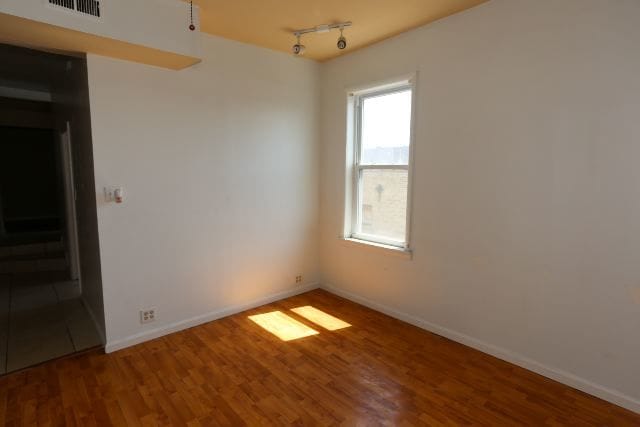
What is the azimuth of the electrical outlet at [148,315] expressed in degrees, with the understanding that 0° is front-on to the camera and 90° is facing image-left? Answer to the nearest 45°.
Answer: approximately 315°

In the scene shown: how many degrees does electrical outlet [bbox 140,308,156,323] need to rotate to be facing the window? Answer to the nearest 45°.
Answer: approximately 45° to its left
